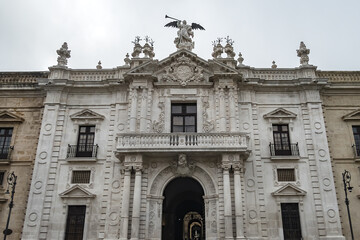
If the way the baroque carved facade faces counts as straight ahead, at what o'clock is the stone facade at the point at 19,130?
The stone facade is roughly at 3 o'clock from the baroque carved facade.

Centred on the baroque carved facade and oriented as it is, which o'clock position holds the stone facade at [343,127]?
The stone facade is roughly at 9 o'clock from the baroque carved facade.

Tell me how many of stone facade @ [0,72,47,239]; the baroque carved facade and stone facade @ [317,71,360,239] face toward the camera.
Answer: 3

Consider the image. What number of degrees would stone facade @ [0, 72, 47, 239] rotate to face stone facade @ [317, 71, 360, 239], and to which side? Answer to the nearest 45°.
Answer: approximately 45° to its left

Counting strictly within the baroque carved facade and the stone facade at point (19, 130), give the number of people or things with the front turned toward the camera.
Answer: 2

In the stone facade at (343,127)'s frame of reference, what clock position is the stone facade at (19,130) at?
the stone facade at (19,130) is roughly at 2 o'clock from the stone facade at (343,127).

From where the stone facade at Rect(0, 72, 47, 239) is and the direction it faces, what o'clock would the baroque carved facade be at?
The baroque carved facade is roughly at 10 o'clock from the stone facade.
